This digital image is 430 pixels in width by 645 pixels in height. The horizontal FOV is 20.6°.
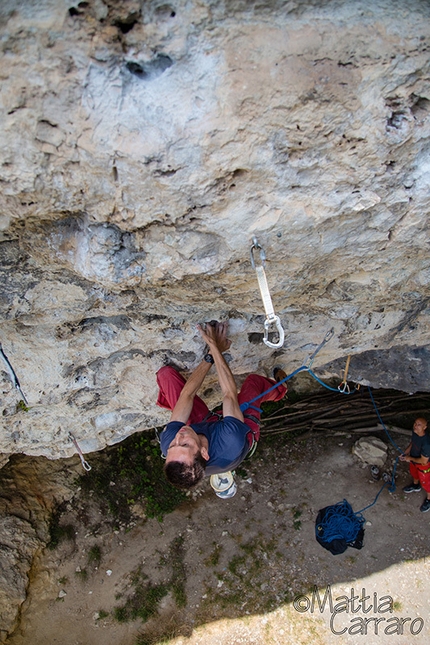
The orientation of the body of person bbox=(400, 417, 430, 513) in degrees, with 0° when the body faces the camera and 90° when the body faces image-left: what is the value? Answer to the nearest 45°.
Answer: approximately 45°
